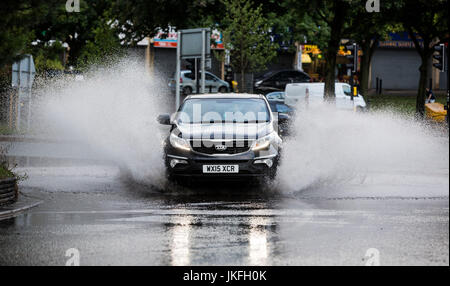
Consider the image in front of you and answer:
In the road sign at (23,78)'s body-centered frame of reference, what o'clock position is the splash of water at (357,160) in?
The splash of water is roughly at 5 o'clock from the road sign.

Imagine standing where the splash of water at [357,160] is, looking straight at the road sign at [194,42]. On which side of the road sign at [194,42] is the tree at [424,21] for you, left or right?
right

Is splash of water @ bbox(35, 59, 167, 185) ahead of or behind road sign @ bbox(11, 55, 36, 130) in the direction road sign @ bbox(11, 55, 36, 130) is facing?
behind

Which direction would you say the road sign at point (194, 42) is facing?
away from the camera

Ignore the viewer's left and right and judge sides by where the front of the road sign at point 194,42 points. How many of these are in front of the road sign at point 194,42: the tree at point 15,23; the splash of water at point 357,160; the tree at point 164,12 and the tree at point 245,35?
2
